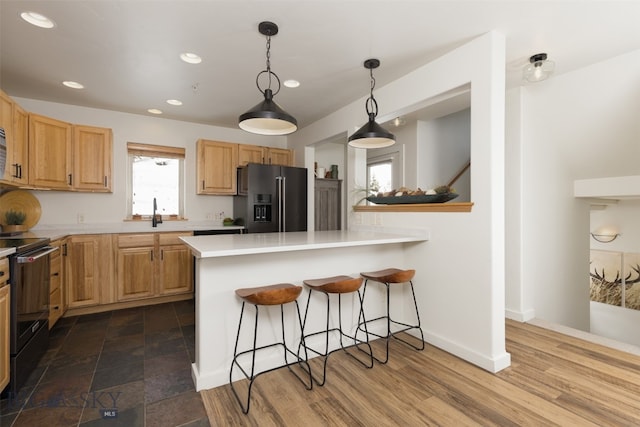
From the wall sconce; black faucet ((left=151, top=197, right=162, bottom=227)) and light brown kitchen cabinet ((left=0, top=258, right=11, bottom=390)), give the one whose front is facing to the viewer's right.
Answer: the light brown kitchen cabinet

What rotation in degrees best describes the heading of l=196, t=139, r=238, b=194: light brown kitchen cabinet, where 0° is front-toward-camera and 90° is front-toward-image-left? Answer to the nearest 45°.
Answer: approximately 0°

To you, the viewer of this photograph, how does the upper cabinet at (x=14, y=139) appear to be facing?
facing to the right of the viewer

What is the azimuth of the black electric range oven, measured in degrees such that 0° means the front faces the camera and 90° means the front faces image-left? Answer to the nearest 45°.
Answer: approximately 270°

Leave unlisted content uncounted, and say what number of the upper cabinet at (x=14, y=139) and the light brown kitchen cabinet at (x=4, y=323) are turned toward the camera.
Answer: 0

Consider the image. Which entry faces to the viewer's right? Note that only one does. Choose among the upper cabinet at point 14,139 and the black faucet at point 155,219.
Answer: the upper cabinet

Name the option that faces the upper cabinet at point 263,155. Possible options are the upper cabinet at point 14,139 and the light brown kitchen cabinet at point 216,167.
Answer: the upper cabinet at point 14,139

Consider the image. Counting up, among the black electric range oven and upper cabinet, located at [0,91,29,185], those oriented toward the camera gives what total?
0

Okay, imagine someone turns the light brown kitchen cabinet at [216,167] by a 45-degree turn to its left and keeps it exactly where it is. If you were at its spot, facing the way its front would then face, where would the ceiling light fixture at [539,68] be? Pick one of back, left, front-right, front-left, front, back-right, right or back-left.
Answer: front

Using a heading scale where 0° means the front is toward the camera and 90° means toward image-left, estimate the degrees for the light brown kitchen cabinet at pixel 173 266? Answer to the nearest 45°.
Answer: approximately 0°

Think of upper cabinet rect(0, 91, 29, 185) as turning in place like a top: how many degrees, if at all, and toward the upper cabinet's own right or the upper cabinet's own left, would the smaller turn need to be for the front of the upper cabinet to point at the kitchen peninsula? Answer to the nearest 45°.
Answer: approximately 45° to the upper cabinet's own right

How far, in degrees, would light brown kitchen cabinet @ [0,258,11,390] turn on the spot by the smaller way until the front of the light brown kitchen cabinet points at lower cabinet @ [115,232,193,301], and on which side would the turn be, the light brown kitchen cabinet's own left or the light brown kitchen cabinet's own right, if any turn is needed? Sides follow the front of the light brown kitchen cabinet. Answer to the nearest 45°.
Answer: approximately 45° to the light brown kitchen cabinet's own left
